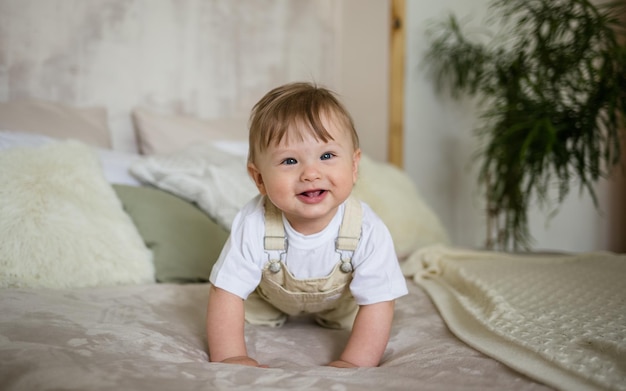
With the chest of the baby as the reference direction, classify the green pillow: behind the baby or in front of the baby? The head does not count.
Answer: behind

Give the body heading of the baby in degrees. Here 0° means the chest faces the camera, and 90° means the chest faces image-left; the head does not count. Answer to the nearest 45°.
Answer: approximately 0°
